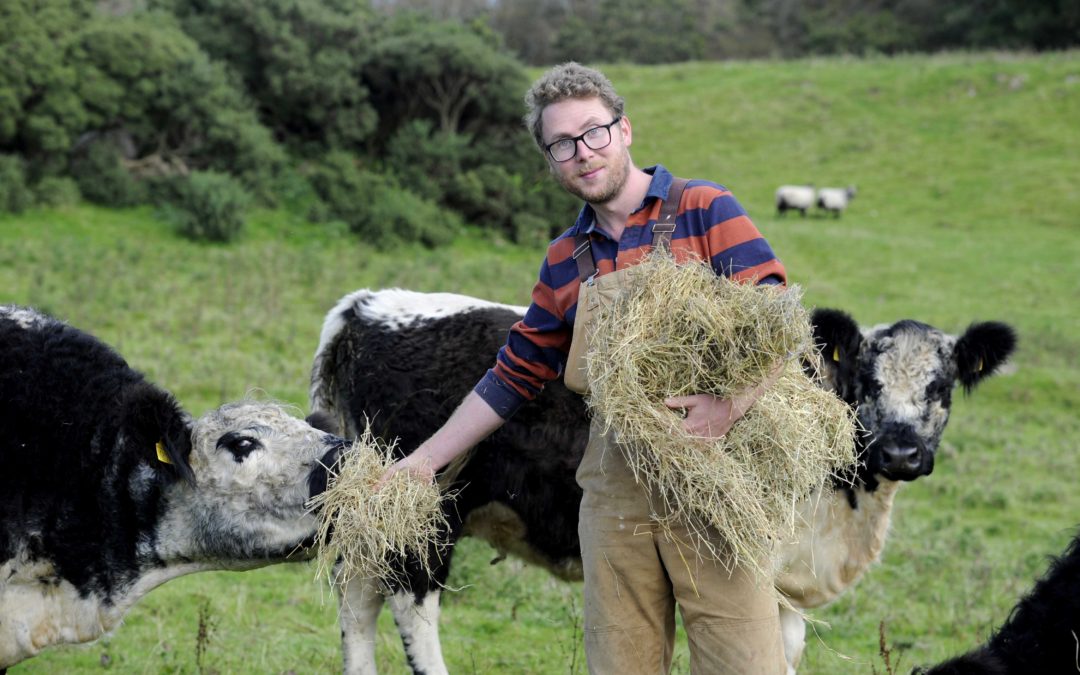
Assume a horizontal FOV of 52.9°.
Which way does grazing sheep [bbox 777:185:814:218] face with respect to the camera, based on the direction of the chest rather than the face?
to the viewer's left

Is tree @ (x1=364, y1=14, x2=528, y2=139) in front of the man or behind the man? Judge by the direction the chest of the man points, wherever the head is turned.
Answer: behind

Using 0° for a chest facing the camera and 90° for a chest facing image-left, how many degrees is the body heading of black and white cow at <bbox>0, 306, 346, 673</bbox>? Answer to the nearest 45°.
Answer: approximately 270°

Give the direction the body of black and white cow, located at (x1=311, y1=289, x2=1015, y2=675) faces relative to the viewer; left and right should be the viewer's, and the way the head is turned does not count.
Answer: facing to the right of the viewer

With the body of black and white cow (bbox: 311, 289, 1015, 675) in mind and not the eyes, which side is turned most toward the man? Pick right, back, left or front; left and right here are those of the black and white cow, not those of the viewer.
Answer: right

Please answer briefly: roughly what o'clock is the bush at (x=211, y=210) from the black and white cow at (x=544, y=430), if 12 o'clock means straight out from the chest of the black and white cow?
The bush is roughly at 8 o'clock from the black and white cow.

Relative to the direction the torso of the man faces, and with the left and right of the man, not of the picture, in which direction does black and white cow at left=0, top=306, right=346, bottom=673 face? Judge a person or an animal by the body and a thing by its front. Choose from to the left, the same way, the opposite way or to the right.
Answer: to the left

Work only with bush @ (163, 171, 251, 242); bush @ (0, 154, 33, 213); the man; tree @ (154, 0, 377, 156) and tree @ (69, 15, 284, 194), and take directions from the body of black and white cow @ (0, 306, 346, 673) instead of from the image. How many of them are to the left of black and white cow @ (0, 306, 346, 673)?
4

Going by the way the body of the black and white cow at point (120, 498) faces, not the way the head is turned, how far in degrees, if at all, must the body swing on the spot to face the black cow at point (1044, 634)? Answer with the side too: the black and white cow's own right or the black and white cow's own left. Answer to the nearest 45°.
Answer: approximately 45° to the black and white cow's own right

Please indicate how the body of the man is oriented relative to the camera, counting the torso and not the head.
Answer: toward the camera

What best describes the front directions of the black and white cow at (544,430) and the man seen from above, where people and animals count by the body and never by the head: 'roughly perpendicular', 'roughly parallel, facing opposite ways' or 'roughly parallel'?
roughly perpendicular
